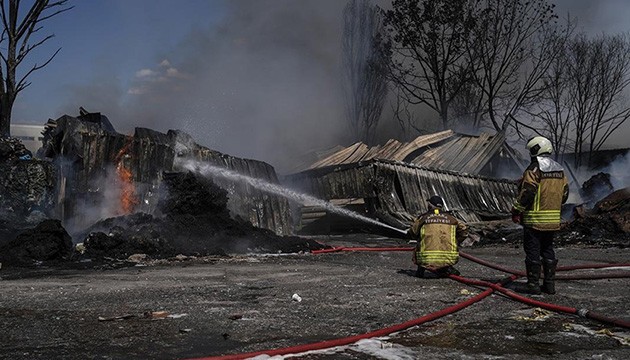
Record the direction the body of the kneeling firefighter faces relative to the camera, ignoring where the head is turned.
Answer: away from the camera

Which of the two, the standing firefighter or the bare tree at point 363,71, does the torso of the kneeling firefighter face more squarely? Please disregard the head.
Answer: the bare tree

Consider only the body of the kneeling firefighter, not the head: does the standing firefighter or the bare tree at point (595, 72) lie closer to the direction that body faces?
the bare tree

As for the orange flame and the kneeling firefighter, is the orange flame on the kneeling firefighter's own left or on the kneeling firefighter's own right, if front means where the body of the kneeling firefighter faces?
on the kneeling firefighter's own left

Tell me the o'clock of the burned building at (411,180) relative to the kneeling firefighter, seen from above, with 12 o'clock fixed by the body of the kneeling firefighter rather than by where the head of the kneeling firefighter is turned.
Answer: The burned building is roughly at 12 o'clock from the kneeling firefighter.

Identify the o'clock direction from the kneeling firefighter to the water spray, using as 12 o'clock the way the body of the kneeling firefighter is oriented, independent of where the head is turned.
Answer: The water spray is roughly at 11 o'clock from the kneeling firefighter.

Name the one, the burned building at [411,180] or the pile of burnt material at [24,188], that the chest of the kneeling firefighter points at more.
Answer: the burned building

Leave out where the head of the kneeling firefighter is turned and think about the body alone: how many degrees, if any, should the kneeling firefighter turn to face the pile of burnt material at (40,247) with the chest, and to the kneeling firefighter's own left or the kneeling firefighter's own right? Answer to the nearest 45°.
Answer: approximately 90° to the kneeling firefighter's own left
